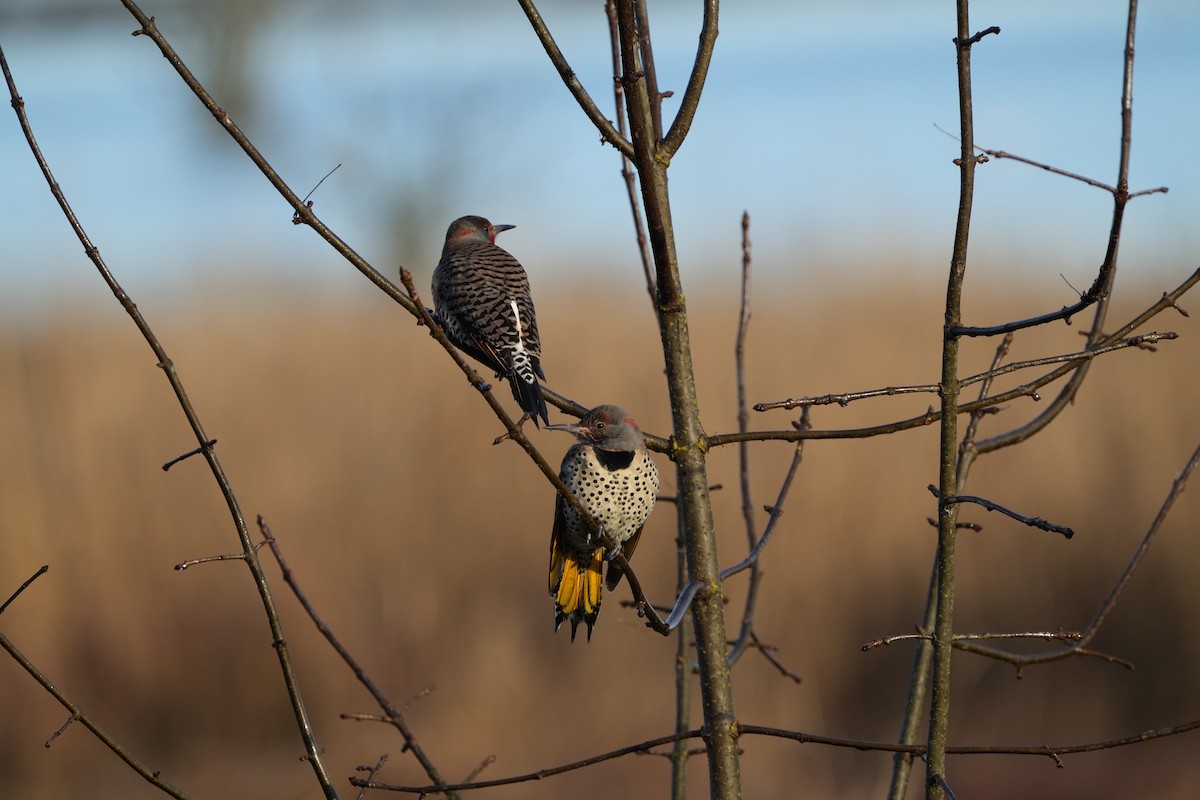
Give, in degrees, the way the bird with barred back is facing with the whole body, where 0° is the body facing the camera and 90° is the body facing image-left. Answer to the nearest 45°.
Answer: approximately 135°
